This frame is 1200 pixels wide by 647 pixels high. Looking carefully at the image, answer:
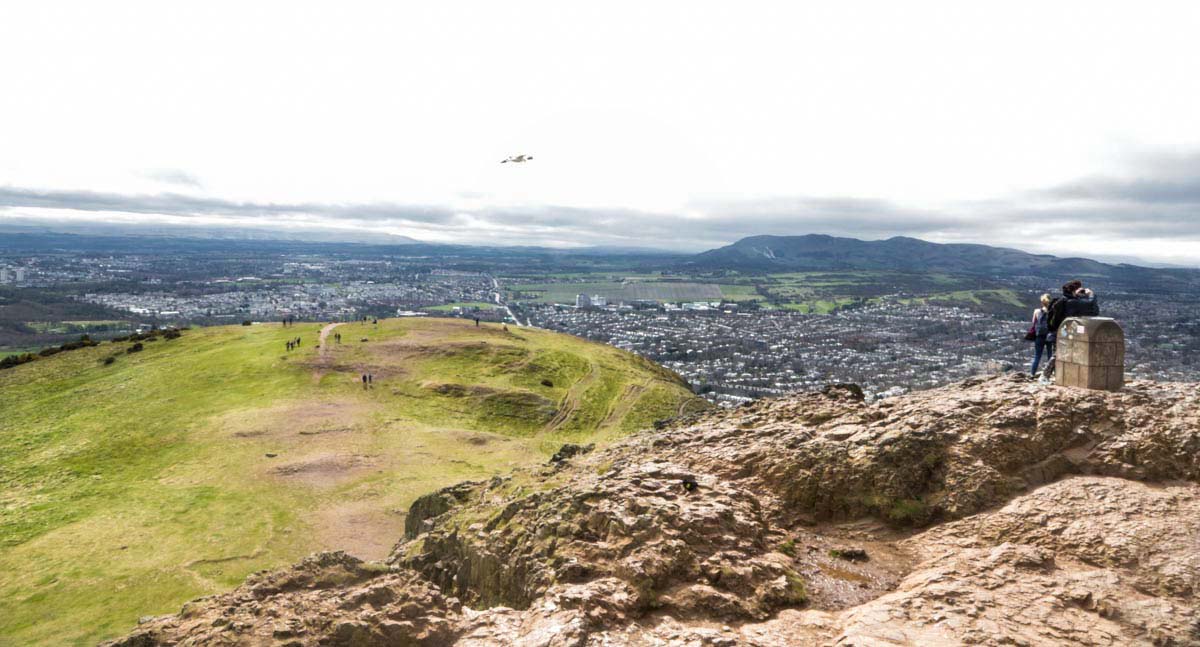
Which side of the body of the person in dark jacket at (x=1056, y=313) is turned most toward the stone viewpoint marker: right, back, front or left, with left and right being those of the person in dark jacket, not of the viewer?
right
